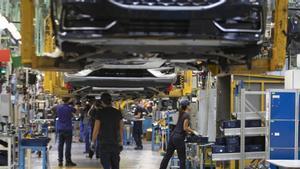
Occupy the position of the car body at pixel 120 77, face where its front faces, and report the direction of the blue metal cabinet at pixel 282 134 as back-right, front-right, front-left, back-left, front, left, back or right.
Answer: left

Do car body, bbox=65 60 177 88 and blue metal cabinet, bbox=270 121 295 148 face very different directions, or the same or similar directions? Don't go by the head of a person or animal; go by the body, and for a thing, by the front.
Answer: same or similar directions

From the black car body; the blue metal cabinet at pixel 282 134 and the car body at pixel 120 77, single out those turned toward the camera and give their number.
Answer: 3

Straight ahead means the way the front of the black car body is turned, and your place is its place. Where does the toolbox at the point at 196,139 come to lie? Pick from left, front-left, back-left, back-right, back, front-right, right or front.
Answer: back

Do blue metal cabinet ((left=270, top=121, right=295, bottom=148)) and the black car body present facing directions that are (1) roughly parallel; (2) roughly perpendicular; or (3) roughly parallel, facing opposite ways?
roughly parallel

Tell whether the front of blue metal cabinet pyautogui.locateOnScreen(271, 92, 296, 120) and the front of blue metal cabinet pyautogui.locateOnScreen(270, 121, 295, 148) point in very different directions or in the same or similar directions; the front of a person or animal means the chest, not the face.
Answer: same or similar directions

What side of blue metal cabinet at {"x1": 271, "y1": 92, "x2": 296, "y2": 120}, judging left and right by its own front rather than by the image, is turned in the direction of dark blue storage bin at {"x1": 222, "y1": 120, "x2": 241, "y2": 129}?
right

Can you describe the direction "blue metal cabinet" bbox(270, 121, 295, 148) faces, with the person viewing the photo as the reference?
facing the viewer

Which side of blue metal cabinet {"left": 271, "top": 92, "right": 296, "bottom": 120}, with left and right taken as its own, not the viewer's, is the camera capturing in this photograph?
front

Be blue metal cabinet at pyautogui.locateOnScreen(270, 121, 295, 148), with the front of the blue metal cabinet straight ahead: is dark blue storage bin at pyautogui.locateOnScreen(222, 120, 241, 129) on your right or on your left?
on your right
